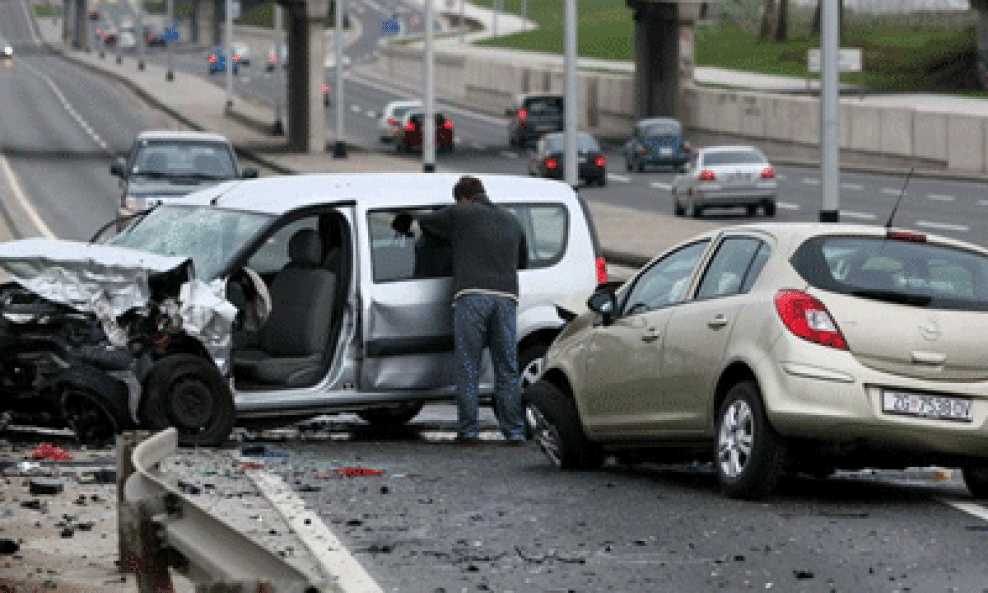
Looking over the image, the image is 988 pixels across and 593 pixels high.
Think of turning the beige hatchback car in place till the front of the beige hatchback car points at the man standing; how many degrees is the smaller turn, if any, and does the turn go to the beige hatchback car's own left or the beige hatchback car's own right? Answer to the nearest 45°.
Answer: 0° — it already faces them

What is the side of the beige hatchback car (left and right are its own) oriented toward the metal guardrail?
left

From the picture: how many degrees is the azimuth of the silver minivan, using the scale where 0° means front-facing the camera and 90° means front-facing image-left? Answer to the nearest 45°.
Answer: approximately 45°

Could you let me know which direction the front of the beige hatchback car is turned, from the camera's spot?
facing away from the viewer and to the left of the viewer

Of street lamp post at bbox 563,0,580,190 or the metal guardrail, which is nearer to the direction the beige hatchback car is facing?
the street lamp post

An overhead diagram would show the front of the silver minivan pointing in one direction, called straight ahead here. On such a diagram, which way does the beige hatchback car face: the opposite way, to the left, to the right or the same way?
to the right

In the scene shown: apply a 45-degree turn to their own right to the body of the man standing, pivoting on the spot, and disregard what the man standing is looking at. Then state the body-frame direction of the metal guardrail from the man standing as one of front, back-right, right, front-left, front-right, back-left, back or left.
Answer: back-right

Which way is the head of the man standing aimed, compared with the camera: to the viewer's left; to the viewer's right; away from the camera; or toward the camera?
away from the camera

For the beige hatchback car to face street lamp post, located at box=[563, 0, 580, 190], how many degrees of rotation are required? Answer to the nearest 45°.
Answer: approximately 45° to its right

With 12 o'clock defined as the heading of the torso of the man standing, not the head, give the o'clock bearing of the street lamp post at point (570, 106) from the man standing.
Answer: The street lamp post is roughly at 12 o'clock from the man standing.

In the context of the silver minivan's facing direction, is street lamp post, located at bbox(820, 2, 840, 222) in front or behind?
behind

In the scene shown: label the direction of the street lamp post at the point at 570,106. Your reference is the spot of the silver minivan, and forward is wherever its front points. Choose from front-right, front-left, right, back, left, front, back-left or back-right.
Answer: back-right

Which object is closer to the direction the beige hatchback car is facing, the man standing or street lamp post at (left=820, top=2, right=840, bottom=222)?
the man standing

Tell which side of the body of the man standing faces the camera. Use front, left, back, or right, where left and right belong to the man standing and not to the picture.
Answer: back
